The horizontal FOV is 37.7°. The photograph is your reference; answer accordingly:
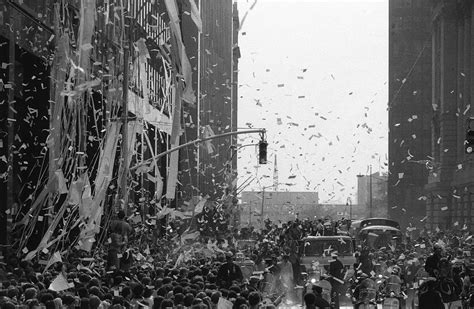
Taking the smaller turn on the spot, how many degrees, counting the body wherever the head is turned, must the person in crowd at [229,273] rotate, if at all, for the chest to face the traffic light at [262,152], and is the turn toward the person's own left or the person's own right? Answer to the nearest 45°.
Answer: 0° — they already face it

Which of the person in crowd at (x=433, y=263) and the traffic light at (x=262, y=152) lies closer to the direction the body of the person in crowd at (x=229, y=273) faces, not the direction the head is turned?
the traffic light

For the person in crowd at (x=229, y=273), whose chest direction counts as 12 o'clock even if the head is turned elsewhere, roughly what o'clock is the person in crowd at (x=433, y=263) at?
the person in crowd at (x=433, y=263) is roughly at 3 o'clock from the person in crowd at (x=229, y=273).

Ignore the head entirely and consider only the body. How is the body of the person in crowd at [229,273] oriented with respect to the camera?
away from the camera
